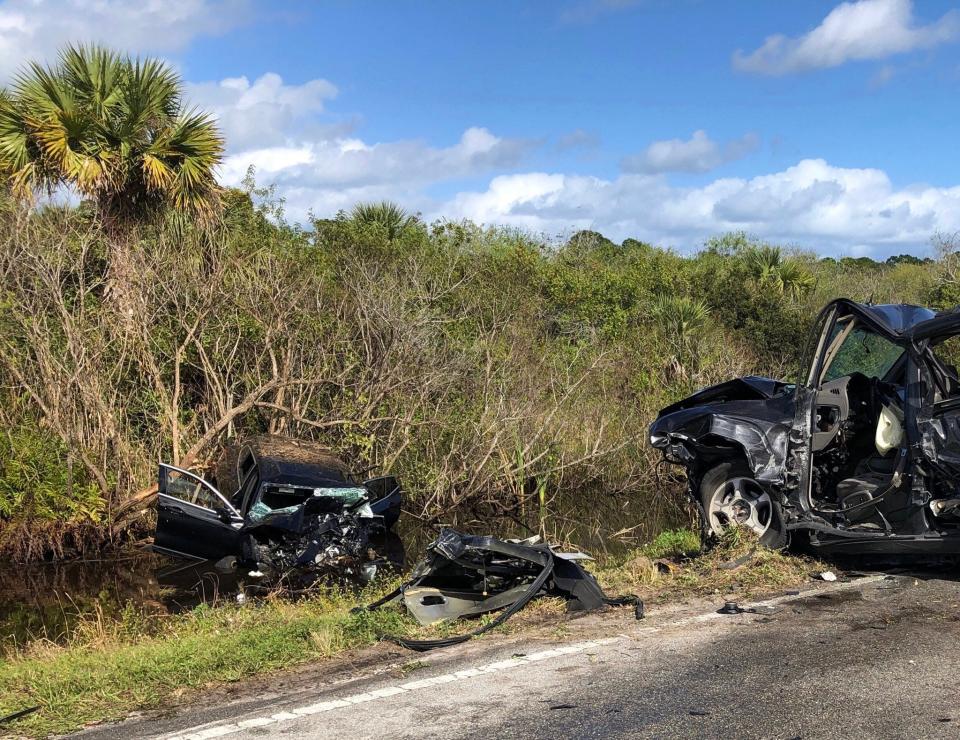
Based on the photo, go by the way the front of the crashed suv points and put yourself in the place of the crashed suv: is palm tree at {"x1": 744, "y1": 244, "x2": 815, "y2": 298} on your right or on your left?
on your right

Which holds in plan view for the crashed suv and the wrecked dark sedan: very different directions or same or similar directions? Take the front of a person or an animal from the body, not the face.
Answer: very different directions

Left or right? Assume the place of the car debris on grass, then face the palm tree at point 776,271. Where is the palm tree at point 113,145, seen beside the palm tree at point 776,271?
left

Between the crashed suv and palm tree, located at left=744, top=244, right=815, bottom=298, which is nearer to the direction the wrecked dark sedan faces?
the crashed suv

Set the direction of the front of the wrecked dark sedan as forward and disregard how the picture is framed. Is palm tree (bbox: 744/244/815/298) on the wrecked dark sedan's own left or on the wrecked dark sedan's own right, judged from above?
on the wrecked dark sedan's own left

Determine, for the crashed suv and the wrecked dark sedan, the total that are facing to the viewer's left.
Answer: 1

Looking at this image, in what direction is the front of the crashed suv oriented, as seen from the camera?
facing to the left of the viewer

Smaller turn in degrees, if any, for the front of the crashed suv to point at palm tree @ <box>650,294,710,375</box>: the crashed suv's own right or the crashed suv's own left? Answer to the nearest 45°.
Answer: approximately 90° to the crashed suv's own right

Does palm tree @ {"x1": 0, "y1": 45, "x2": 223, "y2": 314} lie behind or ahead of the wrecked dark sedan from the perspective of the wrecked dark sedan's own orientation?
behind

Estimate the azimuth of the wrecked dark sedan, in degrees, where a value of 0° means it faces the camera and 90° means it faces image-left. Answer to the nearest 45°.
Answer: approximately 315°

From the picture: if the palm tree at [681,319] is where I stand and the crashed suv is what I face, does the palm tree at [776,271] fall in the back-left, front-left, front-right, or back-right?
back-left
